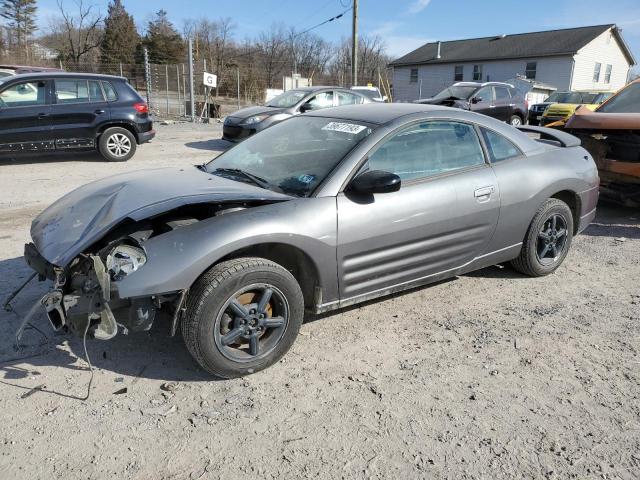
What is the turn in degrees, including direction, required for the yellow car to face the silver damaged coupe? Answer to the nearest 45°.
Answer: approximately 45° to its left

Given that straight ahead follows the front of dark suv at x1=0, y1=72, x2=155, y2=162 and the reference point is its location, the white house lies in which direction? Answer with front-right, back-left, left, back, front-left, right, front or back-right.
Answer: back-right

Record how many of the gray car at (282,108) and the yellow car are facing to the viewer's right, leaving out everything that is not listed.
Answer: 0

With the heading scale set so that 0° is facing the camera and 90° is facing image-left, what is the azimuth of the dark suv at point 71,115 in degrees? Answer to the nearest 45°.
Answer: approximately 90°

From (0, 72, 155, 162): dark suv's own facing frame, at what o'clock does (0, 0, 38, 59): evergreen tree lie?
The evergreen tree is roughly at 3 o'clock from the dark suv.

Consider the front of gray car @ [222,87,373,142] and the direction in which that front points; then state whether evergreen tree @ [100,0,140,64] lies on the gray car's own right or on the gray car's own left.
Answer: on the gray car's own right

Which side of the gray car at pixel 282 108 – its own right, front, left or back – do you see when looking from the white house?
back

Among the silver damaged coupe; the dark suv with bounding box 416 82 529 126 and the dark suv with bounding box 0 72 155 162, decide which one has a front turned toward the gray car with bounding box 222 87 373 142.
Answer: the dark suv with bounding box 416 82 529 126

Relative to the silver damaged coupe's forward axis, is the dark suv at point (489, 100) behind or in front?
behind

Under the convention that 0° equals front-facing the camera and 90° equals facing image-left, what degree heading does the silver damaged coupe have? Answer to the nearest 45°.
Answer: approximately 45°

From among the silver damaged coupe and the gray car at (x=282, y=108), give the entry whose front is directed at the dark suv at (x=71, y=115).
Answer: the gray car
